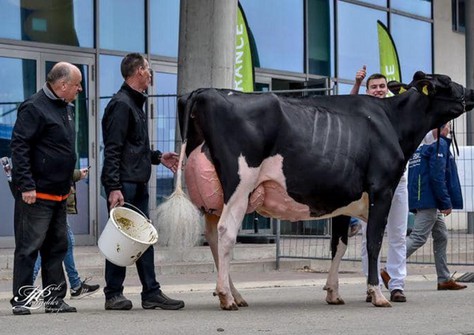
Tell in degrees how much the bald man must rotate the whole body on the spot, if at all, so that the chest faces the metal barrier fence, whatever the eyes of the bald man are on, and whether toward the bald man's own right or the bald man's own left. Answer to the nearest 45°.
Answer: approximately 45° to the bald man's own left

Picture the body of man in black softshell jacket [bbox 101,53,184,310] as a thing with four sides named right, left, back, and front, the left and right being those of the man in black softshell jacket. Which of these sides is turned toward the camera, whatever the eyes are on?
right

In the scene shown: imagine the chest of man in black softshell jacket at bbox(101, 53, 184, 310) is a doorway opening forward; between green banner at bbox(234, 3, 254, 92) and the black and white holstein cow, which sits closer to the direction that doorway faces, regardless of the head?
the black and white holstein cow

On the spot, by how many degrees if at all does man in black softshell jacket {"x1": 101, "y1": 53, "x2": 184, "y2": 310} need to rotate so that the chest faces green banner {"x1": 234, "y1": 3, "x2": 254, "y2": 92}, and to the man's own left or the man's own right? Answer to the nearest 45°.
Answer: approximately 90° to the man's own left

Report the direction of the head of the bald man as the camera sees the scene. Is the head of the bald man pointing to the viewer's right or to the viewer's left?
to the viewer's right

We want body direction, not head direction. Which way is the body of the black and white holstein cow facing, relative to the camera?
to the viewer's right

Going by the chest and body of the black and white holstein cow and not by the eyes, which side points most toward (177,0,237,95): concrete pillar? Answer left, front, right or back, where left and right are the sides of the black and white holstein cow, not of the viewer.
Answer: left

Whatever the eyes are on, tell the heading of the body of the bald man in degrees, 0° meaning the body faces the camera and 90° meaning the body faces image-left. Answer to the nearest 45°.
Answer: approximately 270°

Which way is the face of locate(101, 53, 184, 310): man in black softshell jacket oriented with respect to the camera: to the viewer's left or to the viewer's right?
to the viewer's right
